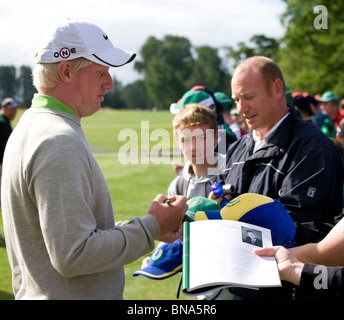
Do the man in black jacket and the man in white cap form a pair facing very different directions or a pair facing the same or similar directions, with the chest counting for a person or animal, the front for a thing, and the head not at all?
very different directions

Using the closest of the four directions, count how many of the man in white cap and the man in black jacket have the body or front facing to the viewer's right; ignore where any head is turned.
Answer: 1

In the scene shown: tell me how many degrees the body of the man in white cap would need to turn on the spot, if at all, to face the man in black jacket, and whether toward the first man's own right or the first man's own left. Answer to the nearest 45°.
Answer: approximately 45° to the first man's own left

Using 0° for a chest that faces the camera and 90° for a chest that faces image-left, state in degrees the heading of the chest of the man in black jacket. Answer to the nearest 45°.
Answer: approximately 45°

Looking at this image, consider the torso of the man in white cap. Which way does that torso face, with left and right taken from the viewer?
facing to the right of the viewer

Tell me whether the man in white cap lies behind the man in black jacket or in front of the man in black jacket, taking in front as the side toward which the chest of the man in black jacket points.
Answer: in front

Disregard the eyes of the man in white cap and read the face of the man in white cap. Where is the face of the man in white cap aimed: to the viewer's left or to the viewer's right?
to the viewer's right
